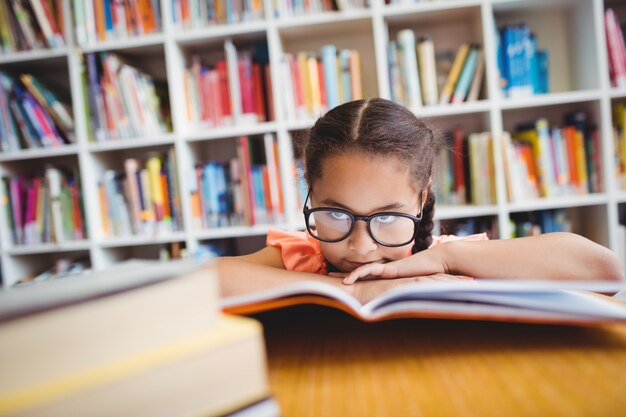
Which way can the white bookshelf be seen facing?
toward the camera

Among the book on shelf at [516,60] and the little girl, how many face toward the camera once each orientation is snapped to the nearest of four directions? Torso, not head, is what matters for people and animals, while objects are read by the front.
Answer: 2

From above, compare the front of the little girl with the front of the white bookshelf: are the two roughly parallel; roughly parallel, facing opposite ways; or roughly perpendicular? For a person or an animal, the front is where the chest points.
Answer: roughly parallel

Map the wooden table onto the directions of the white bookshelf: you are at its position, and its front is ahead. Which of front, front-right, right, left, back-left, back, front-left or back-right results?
front

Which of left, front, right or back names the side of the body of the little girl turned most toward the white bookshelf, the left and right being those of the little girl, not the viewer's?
back

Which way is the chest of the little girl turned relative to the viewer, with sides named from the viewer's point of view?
facing the viewer

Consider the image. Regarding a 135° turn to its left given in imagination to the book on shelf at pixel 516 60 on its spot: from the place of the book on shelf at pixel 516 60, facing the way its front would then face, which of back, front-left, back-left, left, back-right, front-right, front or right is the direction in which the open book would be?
back-right

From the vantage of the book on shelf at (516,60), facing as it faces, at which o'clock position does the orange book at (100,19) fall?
The orange book is roughly at 2 o'clock from the book on shelf.

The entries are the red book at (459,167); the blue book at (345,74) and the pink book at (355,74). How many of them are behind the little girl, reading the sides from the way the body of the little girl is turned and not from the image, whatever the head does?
3

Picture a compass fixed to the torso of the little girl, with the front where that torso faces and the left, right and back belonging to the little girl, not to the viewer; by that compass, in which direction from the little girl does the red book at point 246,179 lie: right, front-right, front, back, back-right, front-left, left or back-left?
back-right

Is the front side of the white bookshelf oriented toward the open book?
yes

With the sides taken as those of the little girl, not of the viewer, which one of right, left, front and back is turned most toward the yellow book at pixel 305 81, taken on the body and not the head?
back

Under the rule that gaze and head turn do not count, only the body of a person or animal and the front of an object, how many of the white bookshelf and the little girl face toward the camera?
2

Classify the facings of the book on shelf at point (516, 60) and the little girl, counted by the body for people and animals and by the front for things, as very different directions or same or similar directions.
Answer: same or similar directions

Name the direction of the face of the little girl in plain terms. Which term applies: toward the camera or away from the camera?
toward the camera

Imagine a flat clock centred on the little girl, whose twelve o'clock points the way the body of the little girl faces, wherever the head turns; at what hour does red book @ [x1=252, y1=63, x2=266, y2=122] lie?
The red book is roughly at 5 o'clock from the little girl.
